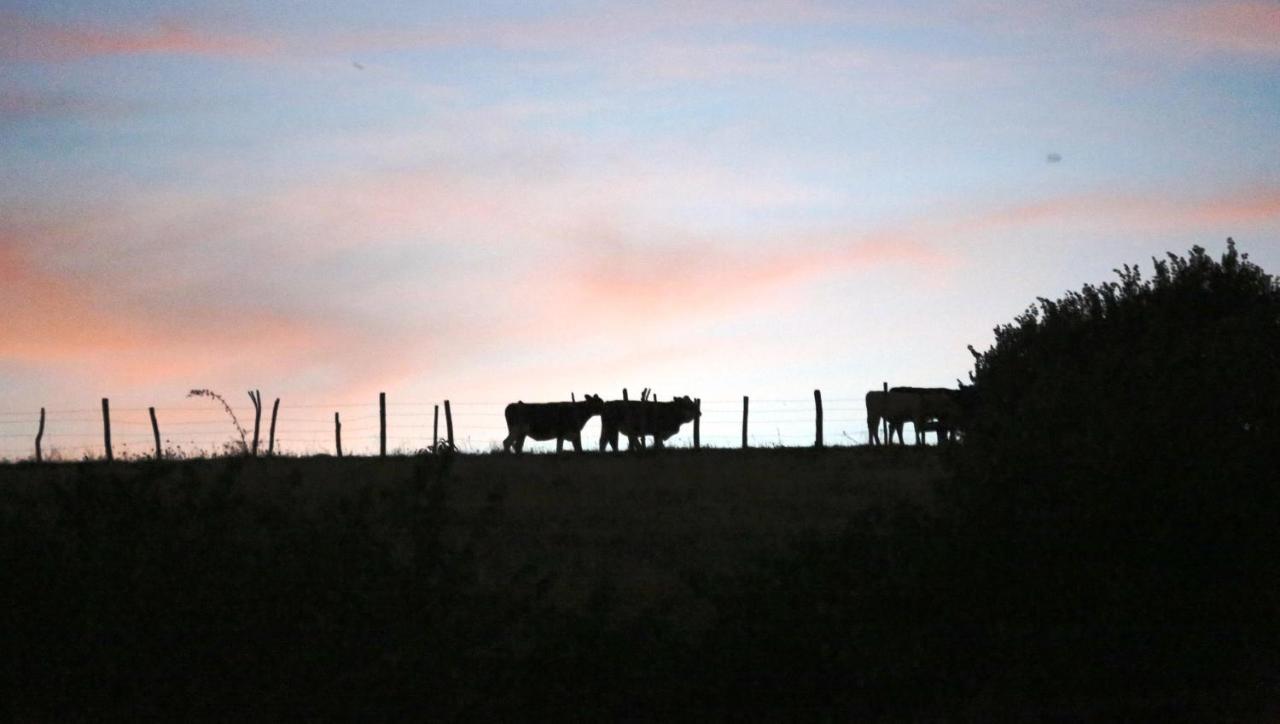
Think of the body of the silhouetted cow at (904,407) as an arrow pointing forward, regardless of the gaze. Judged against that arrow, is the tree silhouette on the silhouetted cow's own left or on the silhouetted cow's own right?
on the silhouetted cow's own right

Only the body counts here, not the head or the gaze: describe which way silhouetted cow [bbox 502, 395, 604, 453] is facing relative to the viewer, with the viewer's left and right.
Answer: facing to the right of the viewer

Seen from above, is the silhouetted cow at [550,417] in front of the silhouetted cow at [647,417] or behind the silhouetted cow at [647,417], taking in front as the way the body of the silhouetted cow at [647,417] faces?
behind

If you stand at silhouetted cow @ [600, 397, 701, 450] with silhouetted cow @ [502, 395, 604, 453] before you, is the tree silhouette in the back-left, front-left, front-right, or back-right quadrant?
back-left

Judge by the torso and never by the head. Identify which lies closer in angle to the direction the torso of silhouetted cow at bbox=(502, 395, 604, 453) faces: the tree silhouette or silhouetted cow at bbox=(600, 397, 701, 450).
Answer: the silhouetted cow

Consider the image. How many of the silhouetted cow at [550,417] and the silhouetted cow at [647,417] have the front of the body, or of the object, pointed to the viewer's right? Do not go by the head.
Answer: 2

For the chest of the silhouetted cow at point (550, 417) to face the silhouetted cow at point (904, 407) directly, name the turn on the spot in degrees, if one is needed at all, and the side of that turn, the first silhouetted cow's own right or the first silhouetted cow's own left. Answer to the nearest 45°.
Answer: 0° — it already faces it

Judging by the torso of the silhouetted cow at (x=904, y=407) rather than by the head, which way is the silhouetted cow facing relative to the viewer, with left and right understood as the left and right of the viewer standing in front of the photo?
facing to the right of the viewer

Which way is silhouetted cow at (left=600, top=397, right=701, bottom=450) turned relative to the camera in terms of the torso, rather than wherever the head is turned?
to the viewer's right
